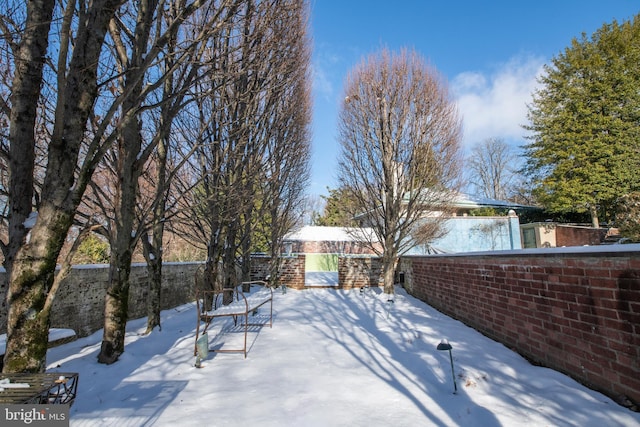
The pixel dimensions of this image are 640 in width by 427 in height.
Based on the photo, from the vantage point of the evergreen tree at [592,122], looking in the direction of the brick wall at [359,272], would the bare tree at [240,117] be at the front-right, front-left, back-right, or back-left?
front-left

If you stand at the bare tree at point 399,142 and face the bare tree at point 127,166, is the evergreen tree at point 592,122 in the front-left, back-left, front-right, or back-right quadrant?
back-left

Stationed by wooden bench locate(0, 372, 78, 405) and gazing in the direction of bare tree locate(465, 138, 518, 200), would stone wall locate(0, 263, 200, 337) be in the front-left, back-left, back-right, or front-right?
front-left
